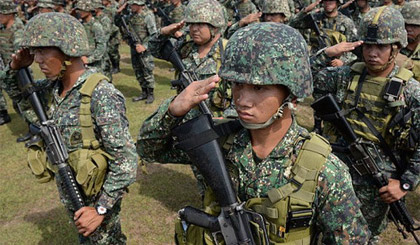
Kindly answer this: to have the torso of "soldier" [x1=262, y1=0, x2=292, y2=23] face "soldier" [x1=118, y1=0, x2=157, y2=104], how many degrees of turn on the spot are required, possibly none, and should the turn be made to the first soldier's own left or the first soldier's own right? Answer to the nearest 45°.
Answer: approximately 90° to the first soldier's own right

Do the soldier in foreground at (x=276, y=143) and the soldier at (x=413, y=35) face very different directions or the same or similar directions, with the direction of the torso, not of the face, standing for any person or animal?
same or similar directions

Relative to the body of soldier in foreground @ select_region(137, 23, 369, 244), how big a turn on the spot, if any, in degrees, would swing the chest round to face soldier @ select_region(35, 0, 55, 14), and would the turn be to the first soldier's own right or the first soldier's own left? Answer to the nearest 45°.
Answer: approximately 90° to the first soldier's own right

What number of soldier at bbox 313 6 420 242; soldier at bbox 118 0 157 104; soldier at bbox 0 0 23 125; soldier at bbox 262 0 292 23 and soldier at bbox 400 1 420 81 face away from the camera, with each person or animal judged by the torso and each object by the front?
0

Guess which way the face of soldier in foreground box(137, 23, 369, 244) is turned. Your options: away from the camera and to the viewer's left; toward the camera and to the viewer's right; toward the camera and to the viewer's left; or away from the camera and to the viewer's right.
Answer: toward the camera and to the viewer's left

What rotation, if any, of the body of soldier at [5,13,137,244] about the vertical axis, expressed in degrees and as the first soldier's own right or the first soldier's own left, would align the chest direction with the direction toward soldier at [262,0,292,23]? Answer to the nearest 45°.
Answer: approximately 180°

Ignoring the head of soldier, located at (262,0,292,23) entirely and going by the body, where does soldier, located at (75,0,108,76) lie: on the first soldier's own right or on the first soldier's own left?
on the first soldier's own right

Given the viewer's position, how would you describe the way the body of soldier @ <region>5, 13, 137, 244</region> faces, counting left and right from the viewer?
facing the viewer and to the left of the viewer

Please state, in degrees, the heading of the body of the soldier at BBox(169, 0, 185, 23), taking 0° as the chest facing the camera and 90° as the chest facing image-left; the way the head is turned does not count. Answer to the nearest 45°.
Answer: approximately 45°

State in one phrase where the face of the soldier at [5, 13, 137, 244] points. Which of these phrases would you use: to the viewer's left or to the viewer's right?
to the viewer's left

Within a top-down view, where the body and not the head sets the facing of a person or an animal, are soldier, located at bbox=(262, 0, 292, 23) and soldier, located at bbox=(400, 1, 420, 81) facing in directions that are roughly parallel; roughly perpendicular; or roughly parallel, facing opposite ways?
roughly parallel
